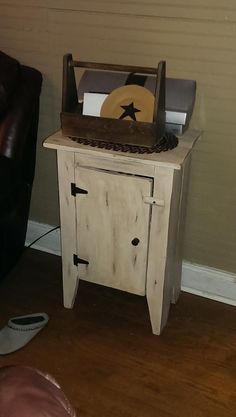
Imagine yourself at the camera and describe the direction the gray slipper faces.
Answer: facing the viewer and to the left of the viewer

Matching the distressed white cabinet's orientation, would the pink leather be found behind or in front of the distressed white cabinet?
in front

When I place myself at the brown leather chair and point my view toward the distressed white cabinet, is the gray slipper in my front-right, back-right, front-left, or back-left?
front-right

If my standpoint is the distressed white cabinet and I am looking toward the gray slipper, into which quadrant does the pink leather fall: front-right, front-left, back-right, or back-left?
front-left

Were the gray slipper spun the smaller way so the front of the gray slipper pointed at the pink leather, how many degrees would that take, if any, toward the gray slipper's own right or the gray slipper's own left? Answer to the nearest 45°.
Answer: approximately 45° to the gray slipper's own left

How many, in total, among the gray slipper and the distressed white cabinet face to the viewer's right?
0
